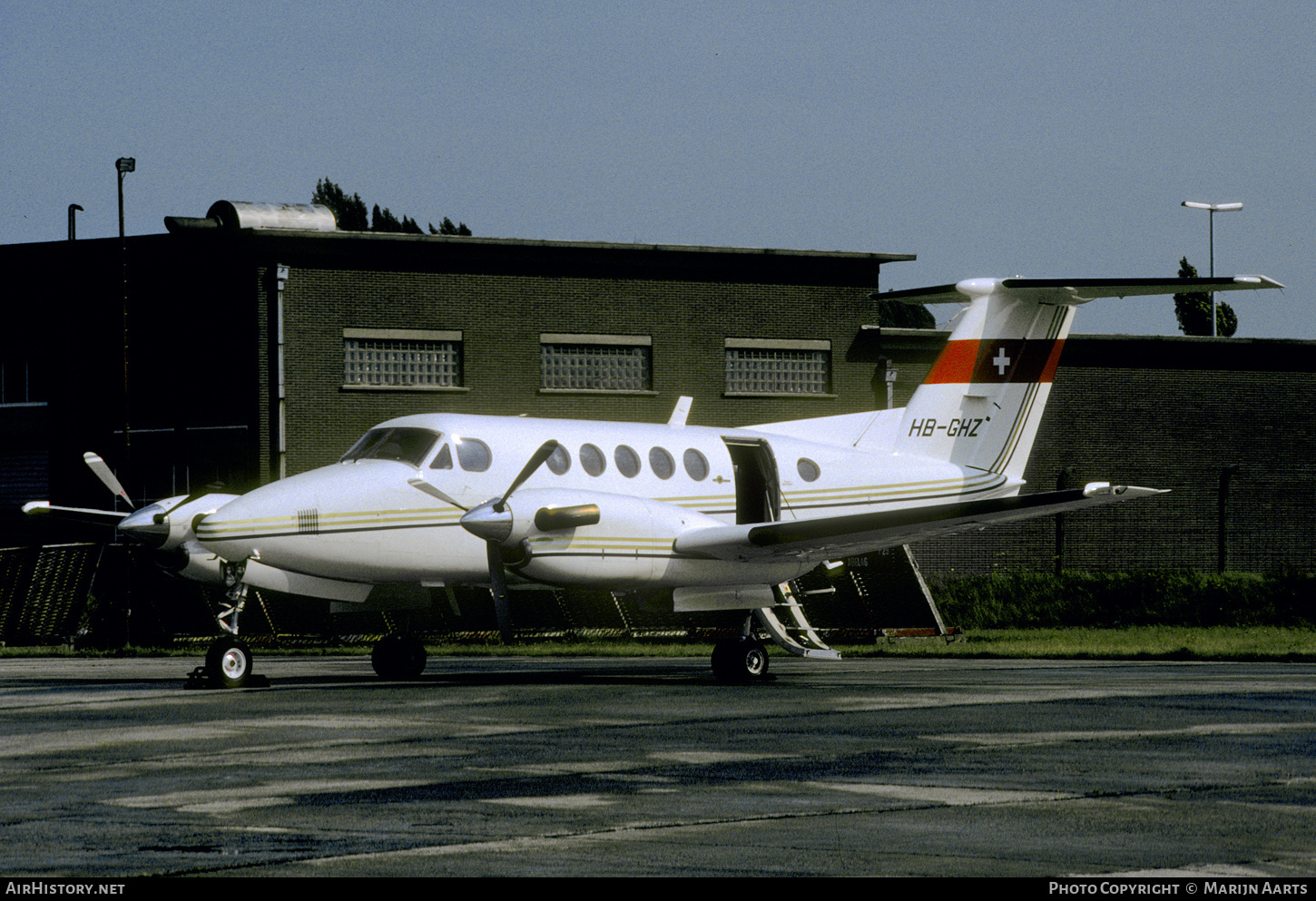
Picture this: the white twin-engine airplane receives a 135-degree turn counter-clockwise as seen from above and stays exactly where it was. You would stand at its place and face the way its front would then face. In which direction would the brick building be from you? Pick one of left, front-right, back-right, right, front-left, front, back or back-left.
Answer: left

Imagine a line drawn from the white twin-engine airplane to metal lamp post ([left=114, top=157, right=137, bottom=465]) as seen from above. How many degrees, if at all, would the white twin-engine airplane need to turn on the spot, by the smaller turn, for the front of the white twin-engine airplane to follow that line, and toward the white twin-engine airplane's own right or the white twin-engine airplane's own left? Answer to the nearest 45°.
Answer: approximately 90° to the white twin-engine airplane's own right

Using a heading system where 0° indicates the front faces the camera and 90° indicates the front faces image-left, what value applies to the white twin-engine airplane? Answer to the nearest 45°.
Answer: approximately 45°
